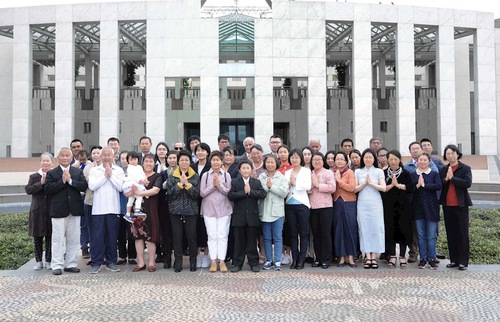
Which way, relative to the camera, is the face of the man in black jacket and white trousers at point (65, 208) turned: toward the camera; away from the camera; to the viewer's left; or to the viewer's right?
toward the camera

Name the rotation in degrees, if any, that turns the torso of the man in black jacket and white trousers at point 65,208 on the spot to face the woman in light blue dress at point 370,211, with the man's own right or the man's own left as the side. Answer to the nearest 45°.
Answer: approximately 90° to the man's own left

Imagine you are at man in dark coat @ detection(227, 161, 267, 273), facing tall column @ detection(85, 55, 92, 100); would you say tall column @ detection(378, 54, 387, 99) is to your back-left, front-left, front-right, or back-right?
front-right

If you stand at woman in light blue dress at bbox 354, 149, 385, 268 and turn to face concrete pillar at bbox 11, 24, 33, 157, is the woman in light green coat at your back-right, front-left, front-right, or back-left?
front-left

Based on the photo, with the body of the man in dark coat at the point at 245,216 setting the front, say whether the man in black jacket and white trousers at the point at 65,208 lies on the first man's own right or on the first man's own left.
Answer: on the first man's own right

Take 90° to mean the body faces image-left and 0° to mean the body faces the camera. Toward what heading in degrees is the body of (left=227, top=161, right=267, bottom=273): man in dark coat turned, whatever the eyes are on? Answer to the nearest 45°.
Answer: approximately 0°

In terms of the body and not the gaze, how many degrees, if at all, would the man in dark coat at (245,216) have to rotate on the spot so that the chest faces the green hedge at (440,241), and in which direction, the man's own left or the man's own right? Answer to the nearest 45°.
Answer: approximately 135° to the man's own left

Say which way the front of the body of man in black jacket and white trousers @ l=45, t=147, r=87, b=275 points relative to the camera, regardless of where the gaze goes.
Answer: toward the camera

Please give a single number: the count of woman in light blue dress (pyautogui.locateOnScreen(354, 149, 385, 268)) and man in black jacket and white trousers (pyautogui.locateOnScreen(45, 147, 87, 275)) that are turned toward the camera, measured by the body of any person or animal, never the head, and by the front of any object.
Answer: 2

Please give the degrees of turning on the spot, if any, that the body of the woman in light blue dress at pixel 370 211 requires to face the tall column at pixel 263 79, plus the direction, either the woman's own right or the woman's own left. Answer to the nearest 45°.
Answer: approximately 180°

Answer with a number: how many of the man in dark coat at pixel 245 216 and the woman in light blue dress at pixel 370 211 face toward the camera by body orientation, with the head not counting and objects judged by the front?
2
